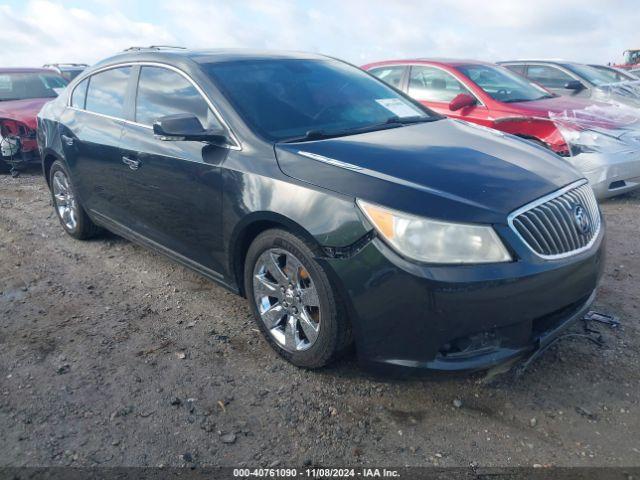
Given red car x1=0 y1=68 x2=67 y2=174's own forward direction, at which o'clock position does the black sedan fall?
The black sedan is roughly at 10 o'clock from the red car.

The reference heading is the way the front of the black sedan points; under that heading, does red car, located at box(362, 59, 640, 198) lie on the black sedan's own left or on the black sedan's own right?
on the black sedan's own left

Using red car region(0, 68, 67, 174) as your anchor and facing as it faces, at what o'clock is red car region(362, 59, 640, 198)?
red car region(362, 59, 640, 198) is roughly at 9 o'clock from red car region(0, 68, 67, 174).

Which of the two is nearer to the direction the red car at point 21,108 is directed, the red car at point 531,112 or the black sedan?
the black sedan

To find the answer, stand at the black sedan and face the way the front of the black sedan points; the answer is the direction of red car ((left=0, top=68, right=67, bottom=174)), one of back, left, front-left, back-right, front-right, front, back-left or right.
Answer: back

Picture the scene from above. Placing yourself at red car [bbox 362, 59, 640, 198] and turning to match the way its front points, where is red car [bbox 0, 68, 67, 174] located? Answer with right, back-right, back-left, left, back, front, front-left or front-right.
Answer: back-right

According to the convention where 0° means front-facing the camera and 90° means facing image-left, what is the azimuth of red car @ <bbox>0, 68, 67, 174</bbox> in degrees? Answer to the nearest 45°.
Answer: approximately 45°
